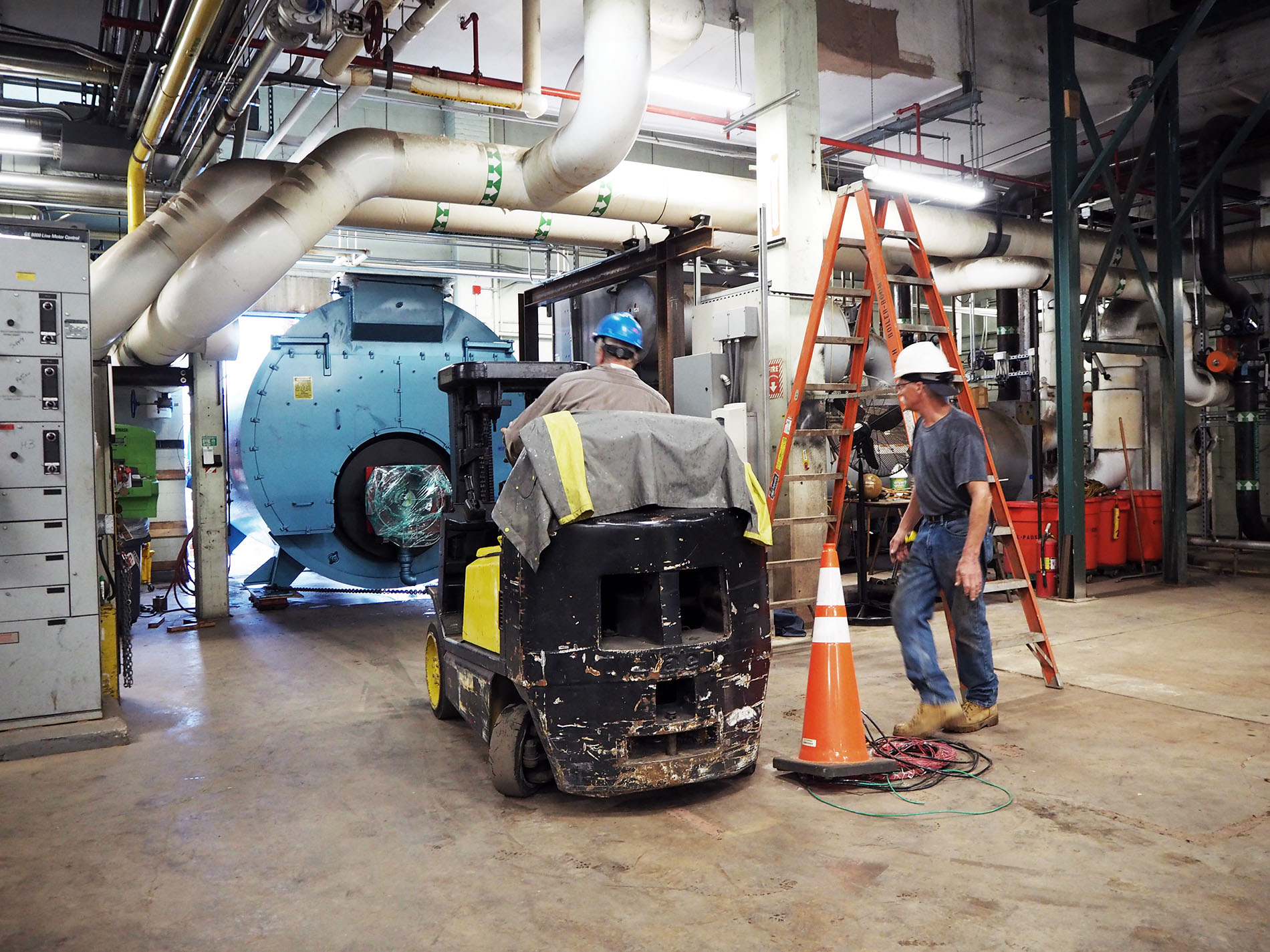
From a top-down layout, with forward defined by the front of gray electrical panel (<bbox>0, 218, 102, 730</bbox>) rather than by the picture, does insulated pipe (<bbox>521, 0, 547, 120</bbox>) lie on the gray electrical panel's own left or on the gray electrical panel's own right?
on the gray electrical panel's own left

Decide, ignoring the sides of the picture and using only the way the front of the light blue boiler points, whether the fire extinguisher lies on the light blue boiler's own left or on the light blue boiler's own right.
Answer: on the light blue boiler's own left

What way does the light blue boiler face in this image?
toward the camera

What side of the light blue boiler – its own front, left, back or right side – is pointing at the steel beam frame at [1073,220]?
left

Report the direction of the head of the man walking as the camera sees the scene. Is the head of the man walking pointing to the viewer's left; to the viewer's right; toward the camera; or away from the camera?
to the viewer's left

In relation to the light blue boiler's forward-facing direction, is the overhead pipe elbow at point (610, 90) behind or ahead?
ahead

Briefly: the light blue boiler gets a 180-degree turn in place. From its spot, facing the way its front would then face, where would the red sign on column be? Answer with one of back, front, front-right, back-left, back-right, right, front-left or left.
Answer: back-right

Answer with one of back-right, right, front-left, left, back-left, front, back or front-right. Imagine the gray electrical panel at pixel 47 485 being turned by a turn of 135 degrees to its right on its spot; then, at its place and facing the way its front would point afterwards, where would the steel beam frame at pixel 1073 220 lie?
back-right

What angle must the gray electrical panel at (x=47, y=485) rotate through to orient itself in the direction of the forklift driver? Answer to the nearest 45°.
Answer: approximately 45° to its left

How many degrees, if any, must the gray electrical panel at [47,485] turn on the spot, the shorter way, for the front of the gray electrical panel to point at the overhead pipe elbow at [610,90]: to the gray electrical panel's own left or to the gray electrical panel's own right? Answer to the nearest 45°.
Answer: approximately 90° to the gray electrical panel's own left
